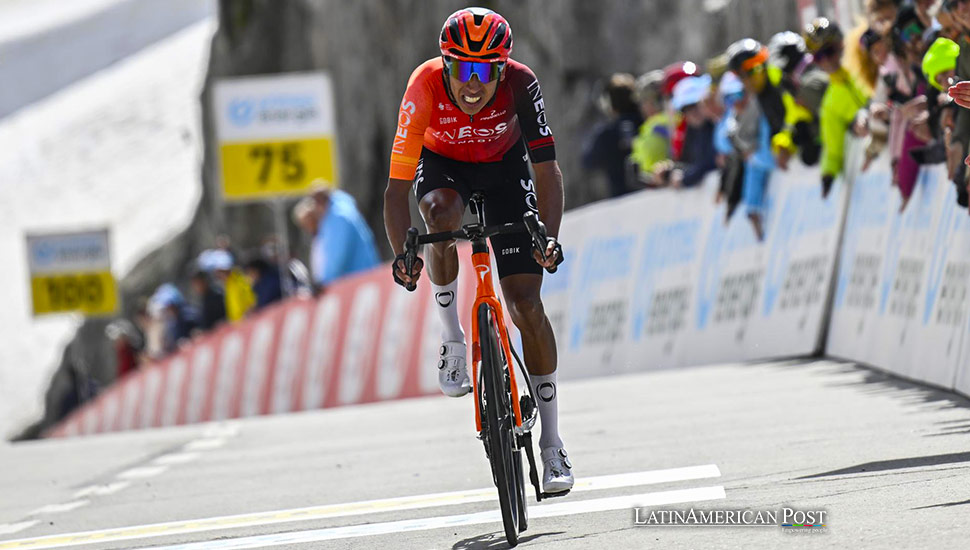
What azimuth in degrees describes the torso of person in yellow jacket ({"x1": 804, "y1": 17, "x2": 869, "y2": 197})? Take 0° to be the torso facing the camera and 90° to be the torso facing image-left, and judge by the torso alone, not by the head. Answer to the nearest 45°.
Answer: approximately 45°

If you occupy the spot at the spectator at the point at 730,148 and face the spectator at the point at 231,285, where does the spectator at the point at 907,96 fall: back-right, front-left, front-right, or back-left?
back-left

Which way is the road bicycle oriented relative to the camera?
toward the camera

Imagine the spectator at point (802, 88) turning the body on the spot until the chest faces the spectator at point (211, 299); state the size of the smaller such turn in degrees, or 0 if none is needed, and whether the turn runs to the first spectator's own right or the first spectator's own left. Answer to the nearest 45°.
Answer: approximately 45° to the first spectator's own right

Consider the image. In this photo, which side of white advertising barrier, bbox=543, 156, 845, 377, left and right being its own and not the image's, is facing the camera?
front

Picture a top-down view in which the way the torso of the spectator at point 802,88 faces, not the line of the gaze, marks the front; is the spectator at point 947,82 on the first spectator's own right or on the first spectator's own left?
on the first spectator's own left

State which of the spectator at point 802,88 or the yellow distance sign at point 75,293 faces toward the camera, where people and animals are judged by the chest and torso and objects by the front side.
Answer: the yellow distance sign

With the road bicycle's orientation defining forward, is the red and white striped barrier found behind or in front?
behind

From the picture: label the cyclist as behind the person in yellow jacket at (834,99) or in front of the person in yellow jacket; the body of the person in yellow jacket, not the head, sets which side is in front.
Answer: in front
